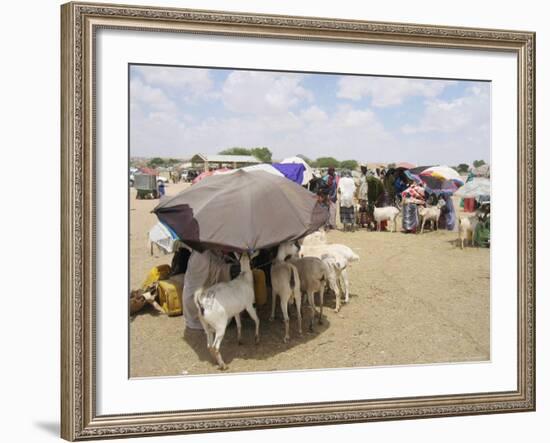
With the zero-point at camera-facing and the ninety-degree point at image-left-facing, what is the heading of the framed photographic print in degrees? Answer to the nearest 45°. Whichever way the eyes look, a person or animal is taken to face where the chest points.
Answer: approximately 315°
